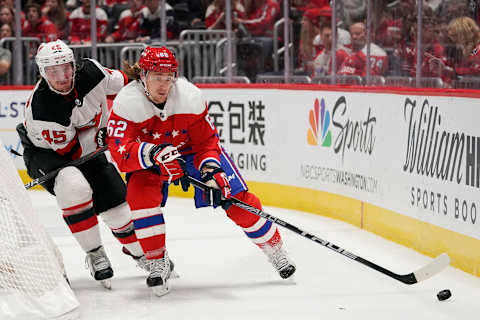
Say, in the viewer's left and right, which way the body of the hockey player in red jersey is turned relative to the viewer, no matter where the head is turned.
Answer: facing the viewer and to the right of the viewer

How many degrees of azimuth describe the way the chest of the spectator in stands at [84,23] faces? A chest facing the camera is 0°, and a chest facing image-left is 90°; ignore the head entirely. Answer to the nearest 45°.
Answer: approximately 0°

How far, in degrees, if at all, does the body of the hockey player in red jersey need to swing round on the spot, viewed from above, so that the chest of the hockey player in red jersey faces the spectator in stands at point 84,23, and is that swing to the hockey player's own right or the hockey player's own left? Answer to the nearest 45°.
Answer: approximately 135° to the hockey player's own left

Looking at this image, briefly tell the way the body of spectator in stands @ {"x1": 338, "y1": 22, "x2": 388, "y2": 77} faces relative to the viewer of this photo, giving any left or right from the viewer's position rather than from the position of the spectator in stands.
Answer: facing the viewer and to the left of the viewer

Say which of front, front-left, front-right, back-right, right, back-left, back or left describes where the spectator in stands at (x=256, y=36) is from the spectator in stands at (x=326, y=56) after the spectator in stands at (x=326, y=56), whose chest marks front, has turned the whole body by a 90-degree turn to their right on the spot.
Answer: front-right

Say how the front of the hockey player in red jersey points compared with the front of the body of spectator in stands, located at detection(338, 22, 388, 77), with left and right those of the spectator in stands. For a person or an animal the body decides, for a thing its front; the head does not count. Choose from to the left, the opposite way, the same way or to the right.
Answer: to the left

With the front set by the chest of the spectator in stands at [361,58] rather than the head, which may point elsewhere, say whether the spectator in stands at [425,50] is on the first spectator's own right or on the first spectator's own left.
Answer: on the first spectator's own left

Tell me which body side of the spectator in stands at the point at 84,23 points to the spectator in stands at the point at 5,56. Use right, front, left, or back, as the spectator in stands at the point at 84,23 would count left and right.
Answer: right

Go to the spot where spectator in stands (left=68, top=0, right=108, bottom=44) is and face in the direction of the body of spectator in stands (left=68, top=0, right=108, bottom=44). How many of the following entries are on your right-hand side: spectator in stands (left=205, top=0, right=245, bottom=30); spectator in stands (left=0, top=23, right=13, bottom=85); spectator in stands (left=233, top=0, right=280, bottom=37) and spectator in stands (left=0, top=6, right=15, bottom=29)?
2

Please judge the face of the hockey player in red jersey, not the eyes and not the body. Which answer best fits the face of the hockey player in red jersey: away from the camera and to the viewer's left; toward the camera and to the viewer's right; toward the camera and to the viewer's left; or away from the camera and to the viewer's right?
toward the camera and to the viewer's right

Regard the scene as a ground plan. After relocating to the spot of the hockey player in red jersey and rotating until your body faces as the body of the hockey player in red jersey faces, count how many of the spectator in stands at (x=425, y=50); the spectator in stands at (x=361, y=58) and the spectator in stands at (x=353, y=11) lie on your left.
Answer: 3

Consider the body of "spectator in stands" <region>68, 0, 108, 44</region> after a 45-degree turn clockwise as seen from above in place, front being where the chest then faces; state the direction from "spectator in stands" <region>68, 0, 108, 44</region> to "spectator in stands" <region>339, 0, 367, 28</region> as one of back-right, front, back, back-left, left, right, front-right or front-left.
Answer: left

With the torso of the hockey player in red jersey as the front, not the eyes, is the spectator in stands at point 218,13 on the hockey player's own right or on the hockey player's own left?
on the hockey player's own left

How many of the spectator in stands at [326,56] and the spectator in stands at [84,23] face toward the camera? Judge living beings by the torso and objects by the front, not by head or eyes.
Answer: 2

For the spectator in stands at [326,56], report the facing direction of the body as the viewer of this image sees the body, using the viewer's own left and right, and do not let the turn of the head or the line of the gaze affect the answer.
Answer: facing the viewer

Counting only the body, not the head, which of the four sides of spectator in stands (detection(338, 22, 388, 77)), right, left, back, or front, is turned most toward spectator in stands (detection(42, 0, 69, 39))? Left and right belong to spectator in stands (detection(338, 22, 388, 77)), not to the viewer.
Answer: right
